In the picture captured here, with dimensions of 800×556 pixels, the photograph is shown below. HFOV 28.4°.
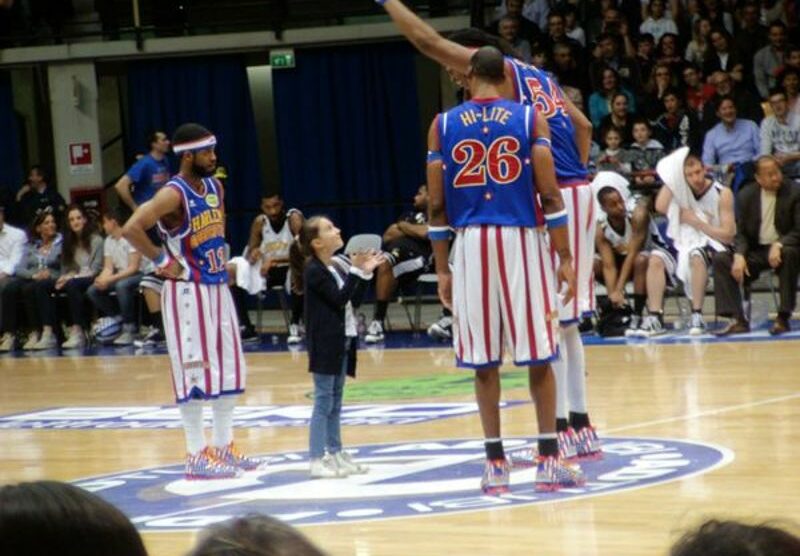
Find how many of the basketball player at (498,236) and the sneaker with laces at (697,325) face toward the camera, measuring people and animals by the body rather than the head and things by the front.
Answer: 1

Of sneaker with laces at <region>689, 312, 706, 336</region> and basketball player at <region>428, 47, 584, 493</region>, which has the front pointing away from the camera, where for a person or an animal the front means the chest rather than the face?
the basketball player

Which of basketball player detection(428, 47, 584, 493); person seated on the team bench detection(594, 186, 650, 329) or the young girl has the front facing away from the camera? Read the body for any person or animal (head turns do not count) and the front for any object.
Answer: the basketball player

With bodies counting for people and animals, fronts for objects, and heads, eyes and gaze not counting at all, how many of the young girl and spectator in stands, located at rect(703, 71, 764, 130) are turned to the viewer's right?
1

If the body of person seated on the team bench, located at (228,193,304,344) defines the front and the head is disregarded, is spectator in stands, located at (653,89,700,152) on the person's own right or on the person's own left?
on the person's own left

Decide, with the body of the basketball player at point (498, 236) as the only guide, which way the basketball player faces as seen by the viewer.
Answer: away from the camera

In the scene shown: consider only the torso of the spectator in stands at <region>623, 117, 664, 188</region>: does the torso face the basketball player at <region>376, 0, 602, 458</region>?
yes
